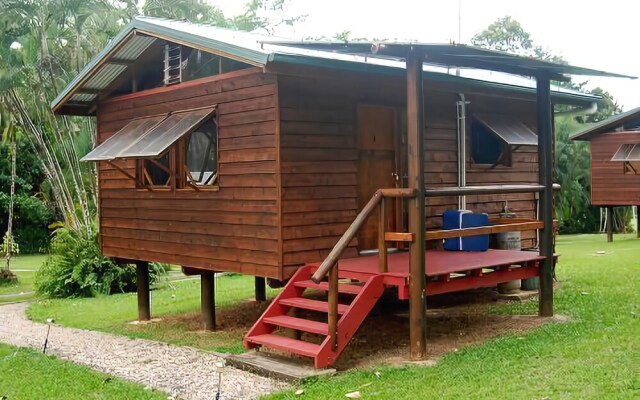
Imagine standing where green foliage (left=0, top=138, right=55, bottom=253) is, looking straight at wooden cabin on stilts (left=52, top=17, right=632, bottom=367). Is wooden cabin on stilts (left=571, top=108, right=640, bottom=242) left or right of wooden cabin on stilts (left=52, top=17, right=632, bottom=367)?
left

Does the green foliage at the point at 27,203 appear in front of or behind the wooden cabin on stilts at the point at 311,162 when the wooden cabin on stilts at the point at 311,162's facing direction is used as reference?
behind

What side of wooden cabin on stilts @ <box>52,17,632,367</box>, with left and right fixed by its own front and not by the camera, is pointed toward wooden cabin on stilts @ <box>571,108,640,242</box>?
left

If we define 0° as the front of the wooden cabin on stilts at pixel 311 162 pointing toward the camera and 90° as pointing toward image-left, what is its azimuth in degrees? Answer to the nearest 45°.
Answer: approximately 315°

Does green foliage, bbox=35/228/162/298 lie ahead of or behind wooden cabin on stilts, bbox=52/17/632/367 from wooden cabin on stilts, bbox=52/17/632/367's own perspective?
behind
